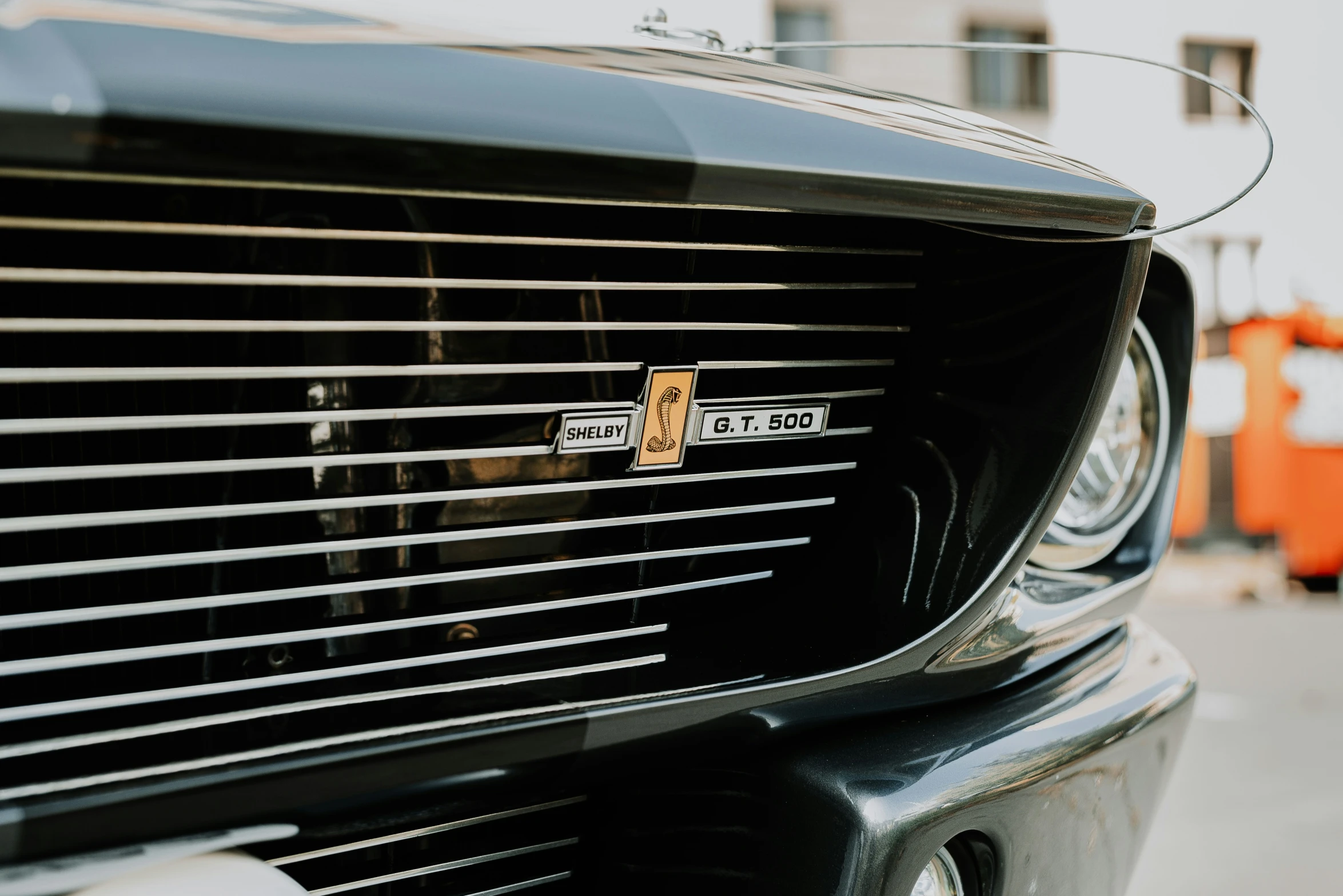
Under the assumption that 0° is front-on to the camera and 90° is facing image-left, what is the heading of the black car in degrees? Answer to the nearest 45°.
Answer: approximately 315°

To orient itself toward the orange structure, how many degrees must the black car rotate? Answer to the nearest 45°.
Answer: approximately 90° to its left
